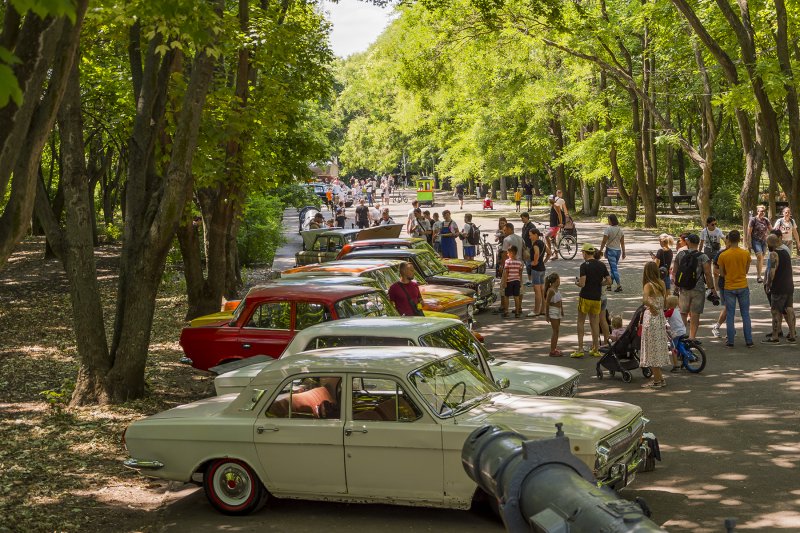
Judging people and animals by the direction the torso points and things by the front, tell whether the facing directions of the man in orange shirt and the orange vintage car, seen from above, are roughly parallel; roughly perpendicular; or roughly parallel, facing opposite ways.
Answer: roughly perpendicular

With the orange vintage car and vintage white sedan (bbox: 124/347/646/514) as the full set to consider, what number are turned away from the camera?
0

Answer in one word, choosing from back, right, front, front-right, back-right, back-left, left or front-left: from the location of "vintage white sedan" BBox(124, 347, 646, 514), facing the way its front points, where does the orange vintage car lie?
left

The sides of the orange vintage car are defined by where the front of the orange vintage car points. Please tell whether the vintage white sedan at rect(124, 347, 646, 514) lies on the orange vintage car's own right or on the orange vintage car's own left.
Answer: on the orange vintage car's own right

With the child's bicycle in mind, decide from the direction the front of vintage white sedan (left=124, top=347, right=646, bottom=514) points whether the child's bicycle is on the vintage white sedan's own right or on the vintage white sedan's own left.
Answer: on the vintage white sedan's own left

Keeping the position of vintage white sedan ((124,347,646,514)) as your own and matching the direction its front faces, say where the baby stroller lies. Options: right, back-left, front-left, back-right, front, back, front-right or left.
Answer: front-left

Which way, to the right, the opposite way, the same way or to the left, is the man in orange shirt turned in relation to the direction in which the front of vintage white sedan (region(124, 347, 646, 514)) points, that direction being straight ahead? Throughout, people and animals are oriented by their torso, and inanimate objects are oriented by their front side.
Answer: to the left

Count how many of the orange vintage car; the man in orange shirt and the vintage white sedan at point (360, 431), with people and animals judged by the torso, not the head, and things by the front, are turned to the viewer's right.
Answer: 2

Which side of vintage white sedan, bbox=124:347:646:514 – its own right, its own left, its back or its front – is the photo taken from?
right

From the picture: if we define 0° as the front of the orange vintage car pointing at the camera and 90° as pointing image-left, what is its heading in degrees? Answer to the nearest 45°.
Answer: approximately 270°

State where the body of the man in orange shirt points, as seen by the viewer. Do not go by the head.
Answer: away from the camera

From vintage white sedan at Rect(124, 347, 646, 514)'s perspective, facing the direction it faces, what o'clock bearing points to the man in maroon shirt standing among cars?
The man in maroon shirt standing among cars is roughly at 9 o'clock from the vintage white sedan.
